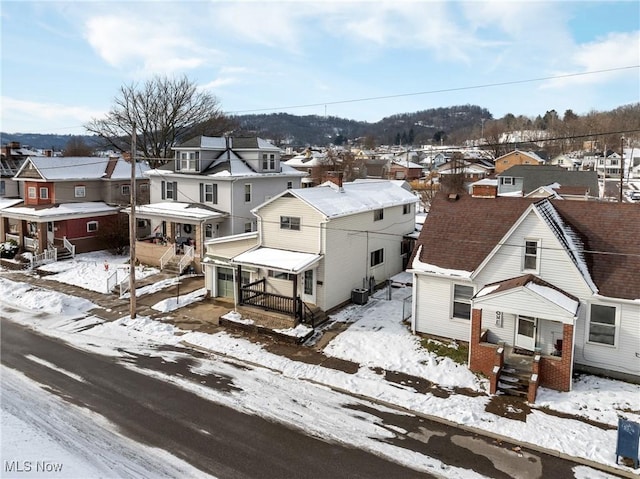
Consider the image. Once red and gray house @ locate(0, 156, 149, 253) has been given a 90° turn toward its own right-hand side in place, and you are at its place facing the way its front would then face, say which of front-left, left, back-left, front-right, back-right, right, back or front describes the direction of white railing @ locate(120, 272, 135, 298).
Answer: back-left

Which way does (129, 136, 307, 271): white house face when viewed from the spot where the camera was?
facing the viewer and to the left of the viewer

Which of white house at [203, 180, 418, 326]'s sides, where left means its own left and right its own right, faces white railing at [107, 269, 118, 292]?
right

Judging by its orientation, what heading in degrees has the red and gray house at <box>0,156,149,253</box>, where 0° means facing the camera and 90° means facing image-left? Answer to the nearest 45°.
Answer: approximately 45°

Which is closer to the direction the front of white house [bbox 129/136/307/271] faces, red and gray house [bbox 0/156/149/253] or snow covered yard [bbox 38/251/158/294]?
the snow covered yard

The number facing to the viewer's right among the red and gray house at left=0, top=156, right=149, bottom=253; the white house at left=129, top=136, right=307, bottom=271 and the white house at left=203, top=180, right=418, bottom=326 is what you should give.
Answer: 0

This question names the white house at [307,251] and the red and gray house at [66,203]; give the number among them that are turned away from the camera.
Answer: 0

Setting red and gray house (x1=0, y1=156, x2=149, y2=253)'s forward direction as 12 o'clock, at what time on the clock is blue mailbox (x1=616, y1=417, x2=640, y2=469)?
The blue mailbox is roughly at 10 o'clock from the red and gray house.

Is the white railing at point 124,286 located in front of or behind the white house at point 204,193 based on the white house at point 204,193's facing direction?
in front

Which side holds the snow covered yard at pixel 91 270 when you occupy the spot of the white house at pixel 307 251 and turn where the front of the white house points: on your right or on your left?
on your right

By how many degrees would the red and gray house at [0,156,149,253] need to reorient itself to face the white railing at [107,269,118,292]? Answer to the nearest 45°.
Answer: approximately 45° to its left

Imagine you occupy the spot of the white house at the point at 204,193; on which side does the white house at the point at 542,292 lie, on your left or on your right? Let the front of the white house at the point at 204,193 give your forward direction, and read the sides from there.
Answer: on your left
